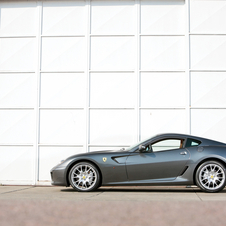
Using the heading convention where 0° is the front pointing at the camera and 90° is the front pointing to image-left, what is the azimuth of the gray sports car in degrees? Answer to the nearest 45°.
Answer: approximately 90°
